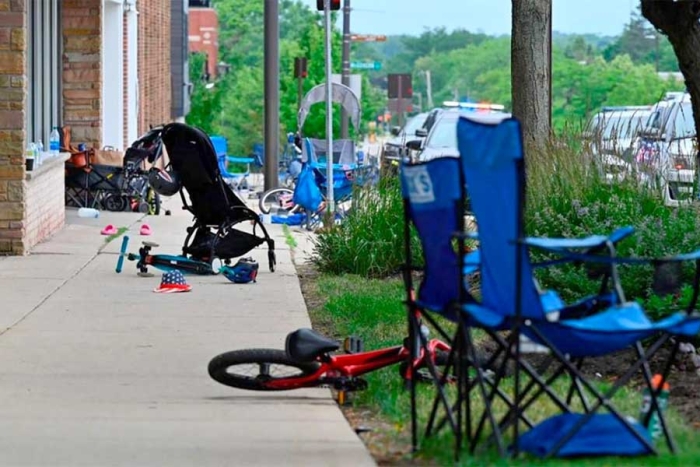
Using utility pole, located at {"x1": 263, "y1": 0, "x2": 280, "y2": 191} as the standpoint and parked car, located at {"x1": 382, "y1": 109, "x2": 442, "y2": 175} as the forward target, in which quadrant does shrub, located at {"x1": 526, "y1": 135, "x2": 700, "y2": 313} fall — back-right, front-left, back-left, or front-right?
back-right

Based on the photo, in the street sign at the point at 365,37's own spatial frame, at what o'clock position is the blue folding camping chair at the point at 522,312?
The blue folding camping chair is roughly at 12 o'clock from the street sign.

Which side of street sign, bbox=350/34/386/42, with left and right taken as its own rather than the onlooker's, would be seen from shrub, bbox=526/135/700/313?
front

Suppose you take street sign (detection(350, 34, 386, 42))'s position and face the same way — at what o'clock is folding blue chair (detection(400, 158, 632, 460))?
The folding blue chair is roughly at 12 o'clock from the street sign.

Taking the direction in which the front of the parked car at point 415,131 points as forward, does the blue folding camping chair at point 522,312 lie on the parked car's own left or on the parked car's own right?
on the parked car's own left

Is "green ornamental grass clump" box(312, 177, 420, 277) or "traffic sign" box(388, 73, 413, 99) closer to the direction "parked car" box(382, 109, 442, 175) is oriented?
the green ornamental grass clump
